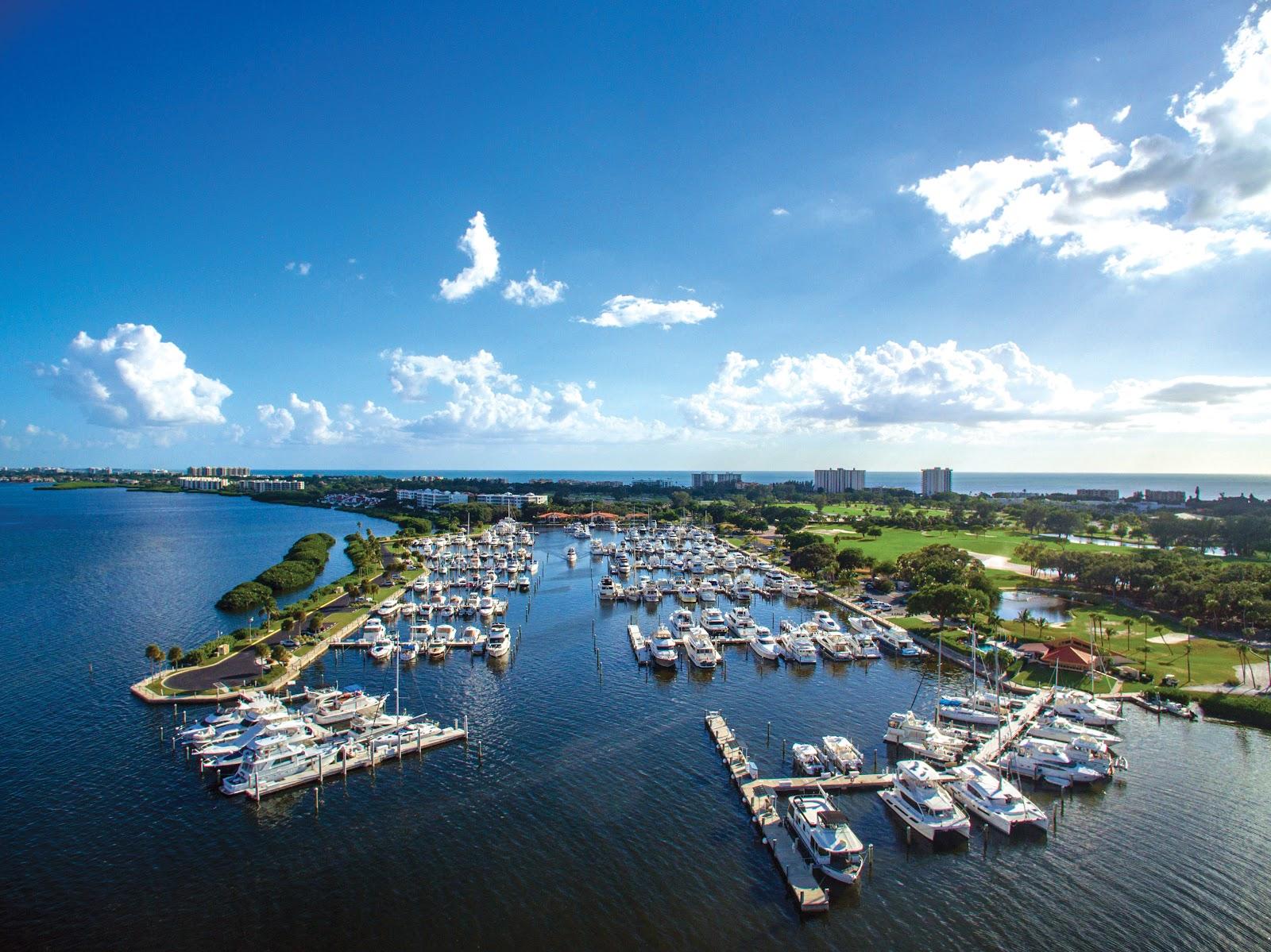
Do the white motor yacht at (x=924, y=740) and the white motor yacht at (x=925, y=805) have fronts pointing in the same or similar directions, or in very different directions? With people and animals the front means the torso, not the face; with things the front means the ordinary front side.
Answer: same or similar directions

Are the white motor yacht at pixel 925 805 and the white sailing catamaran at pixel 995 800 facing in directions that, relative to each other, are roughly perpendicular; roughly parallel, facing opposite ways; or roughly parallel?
roughly parallel

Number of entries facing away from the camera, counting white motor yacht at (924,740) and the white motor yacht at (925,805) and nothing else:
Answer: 0

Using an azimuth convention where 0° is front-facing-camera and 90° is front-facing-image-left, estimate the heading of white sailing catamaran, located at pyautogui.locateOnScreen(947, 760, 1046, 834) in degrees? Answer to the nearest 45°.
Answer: approximately 315°

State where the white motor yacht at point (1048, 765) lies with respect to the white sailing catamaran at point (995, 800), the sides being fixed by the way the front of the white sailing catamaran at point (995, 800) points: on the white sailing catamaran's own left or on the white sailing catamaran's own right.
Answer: on the white sailing catamaran's own left

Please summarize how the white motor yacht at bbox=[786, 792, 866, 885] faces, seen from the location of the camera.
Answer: facing the viewer and to the right of the viewer

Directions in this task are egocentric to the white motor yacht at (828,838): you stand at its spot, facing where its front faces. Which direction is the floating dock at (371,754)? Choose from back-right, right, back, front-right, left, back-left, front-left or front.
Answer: back-right

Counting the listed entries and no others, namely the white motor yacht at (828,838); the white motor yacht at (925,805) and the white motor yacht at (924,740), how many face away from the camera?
0

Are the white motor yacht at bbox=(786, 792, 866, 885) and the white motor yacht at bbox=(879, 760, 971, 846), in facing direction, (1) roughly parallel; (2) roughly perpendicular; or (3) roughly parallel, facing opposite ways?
roughly parallel

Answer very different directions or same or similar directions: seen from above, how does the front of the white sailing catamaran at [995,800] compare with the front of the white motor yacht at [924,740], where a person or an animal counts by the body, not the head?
same or similar directions
